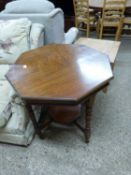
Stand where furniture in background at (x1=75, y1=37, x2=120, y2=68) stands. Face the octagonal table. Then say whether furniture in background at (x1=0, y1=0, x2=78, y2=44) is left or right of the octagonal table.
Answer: right

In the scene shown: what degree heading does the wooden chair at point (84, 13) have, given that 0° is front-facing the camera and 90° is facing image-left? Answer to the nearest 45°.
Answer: approximately 225°

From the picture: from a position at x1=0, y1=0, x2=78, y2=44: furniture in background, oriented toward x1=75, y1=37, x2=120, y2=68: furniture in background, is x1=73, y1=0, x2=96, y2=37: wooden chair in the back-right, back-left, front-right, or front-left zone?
front-left

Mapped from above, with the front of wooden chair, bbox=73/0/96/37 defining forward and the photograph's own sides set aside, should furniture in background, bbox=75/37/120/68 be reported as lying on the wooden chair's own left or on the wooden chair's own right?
on the wooden chair's own right
